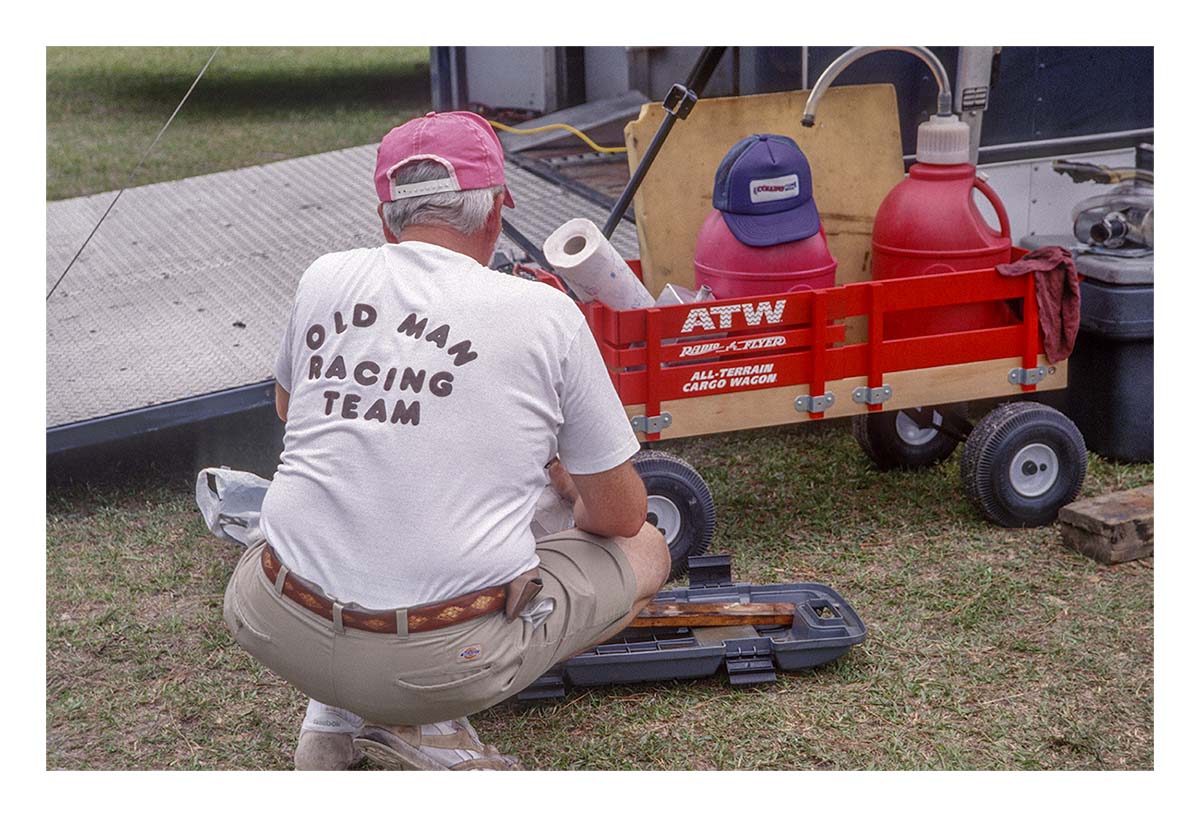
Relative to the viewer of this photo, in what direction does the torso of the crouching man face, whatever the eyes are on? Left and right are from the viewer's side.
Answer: facing away from the viewer and to the right of the viewer

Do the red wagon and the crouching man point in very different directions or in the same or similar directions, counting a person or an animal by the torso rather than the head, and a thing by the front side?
very different directions

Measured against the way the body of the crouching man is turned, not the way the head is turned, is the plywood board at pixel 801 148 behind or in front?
in front

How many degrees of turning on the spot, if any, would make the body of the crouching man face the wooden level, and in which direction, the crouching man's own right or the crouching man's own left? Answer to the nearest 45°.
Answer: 0° — they already face it

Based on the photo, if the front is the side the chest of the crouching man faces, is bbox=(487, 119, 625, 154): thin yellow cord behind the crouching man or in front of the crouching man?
in front
